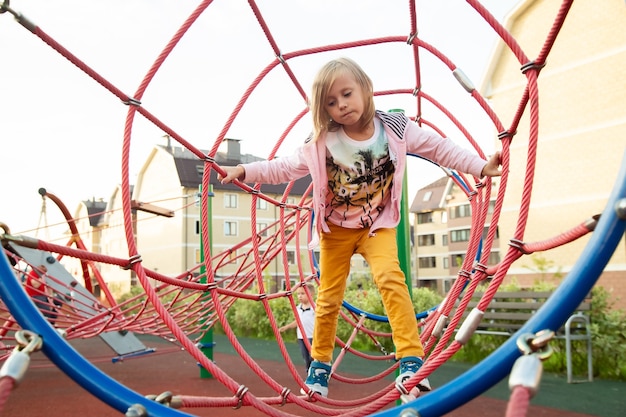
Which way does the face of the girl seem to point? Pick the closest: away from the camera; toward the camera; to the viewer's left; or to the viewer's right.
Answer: toward the camera

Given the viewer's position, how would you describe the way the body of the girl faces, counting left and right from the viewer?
facing the viewer
